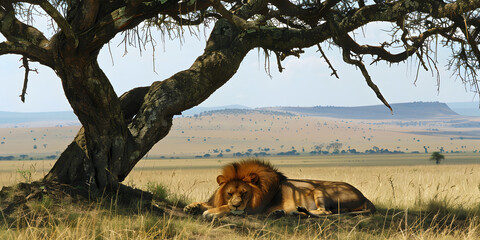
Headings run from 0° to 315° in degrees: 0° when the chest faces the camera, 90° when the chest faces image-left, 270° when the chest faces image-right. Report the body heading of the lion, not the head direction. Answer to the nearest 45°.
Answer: approximately 90°
